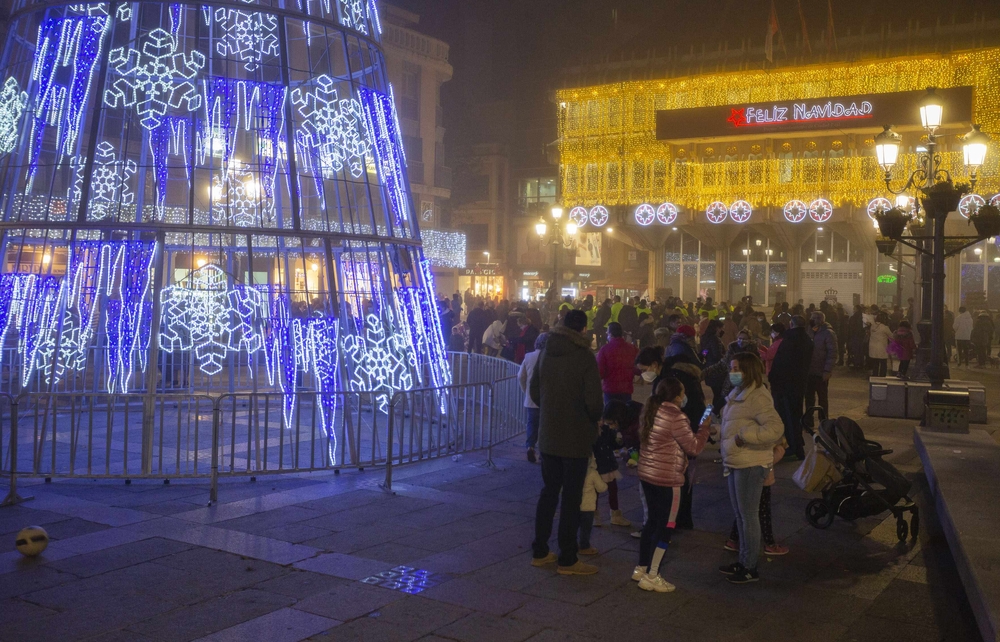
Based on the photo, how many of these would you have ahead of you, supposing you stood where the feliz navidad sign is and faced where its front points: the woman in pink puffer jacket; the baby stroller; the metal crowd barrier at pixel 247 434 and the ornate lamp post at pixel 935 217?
4

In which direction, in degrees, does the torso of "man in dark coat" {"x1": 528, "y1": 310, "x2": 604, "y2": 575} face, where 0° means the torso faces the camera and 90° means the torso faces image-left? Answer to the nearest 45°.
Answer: approximately 225°

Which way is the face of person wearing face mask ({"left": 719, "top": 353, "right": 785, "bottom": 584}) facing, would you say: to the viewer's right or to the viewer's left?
to the viewer's left

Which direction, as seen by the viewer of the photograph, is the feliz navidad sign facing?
facing the viewer

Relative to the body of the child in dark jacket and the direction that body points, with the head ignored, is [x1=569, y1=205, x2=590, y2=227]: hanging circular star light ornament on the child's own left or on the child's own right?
on the child's own left

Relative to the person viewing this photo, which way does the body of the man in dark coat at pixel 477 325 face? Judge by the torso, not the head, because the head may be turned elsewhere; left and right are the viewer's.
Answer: facing away from the viewer

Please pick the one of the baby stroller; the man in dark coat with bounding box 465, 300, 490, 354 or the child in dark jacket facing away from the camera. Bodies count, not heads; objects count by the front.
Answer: the man in dark coat

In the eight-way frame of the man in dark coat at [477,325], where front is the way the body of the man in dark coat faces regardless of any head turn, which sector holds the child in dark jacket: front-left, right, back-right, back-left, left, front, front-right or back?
back

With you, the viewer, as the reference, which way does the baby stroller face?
facing the viewer and to the right of the viewer

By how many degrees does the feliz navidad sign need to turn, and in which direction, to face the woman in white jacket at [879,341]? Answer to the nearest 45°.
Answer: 0° — it already faces them
